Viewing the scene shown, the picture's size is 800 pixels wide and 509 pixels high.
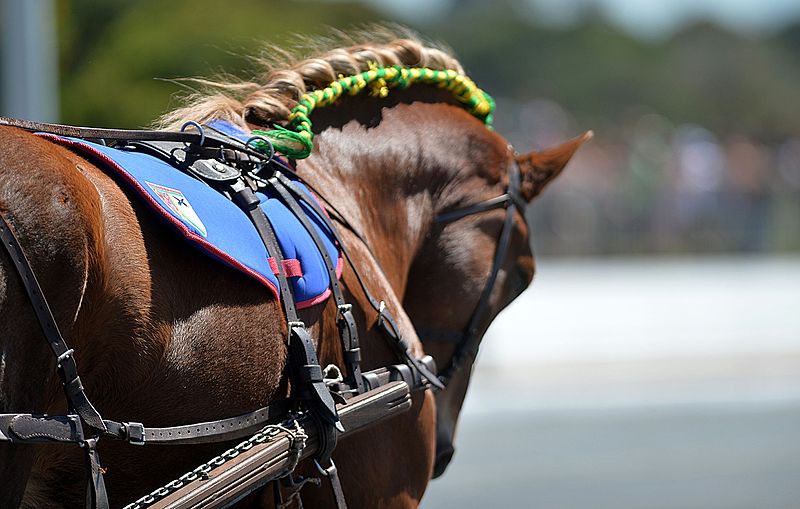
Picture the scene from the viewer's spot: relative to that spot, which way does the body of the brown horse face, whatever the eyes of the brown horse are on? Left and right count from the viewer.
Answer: facing away from the viewer and to the right of the viewer
